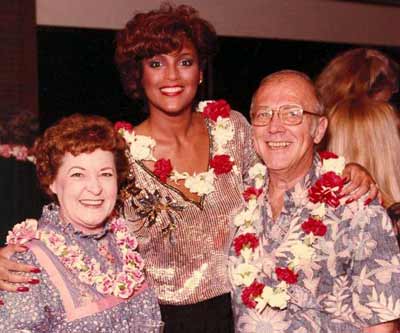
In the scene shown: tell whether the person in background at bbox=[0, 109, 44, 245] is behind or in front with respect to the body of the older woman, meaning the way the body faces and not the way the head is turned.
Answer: behind

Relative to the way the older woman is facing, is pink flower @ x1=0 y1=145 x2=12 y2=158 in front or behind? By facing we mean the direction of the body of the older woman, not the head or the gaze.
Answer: behind

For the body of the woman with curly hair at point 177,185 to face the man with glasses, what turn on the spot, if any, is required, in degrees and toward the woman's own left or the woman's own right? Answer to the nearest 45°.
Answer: approximately 45° to the woman's own left

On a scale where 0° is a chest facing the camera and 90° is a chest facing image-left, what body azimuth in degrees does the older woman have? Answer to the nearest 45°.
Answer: approximately 315°

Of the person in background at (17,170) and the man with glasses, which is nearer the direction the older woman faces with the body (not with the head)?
the man with glasses

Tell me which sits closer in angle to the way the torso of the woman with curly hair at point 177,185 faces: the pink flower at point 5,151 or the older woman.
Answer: the older woman
